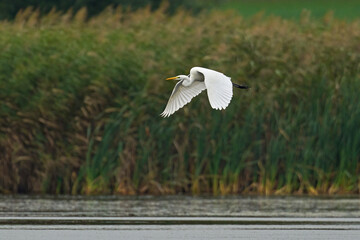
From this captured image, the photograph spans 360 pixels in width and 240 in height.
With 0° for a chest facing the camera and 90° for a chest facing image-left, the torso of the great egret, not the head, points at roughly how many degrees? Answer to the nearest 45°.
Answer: approximately 90°
